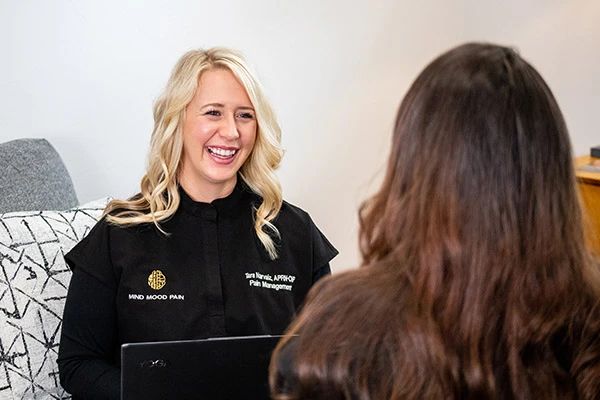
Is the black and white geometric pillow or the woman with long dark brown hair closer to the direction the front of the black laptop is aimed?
the black and white geometric pillow

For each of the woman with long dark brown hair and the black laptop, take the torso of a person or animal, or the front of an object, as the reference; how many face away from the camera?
2

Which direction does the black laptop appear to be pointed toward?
away from the camera

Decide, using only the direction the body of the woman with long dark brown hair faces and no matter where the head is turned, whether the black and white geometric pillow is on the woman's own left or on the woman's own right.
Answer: on the woman's own left

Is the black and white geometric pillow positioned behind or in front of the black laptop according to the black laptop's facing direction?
in front

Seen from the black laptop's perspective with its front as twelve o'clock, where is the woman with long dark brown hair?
The woman with long dark brown hair is roughly at 5 o'clock from the black laptop.

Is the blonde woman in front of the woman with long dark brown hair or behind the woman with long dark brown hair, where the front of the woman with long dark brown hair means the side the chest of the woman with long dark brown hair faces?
in front

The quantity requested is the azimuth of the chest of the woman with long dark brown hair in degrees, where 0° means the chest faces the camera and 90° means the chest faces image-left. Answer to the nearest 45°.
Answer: approximately 180°

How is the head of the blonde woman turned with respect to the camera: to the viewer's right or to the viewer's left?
to the viewer's right

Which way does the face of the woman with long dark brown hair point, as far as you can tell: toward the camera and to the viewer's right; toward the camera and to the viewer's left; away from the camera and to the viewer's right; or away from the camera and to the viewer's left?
away from the camera and to the viewer's left
